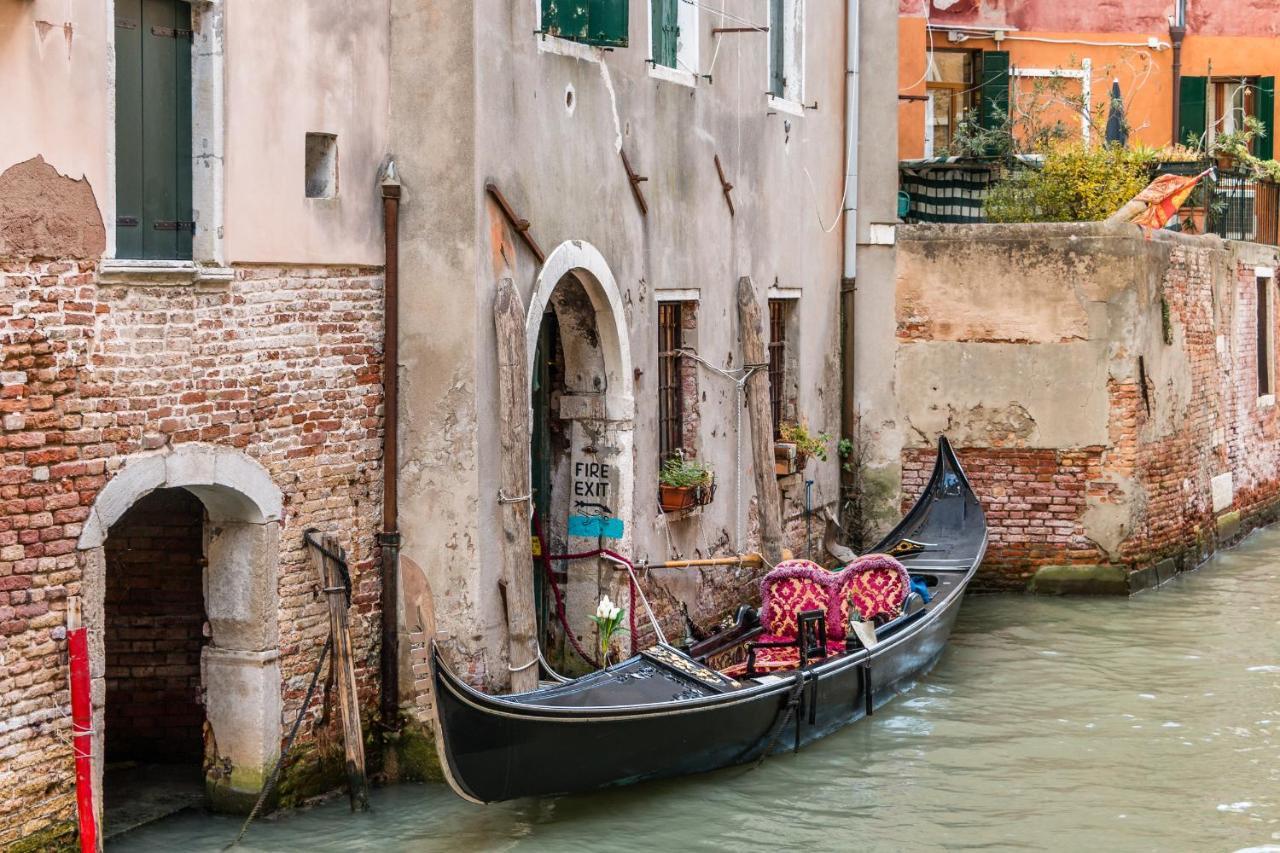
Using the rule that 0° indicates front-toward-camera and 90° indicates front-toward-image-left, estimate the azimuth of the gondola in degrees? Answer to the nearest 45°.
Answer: approximately 45°

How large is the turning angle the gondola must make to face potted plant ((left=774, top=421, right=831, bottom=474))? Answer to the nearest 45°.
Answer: approximately 135° to its right

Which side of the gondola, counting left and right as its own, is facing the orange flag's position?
back

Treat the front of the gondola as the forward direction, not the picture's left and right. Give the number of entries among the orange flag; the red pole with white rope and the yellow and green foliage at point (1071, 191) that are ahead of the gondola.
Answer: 1

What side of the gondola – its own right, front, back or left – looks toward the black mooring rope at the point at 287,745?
front

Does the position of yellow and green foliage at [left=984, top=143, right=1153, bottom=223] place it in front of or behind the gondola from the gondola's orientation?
behind

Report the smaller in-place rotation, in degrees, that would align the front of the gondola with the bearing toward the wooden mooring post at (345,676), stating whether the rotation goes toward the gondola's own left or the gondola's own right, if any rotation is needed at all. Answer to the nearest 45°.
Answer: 0° — it already faces it

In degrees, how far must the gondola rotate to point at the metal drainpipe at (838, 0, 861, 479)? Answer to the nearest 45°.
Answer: approximately 135° to its right

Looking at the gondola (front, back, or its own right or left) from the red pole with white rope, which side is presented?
front
